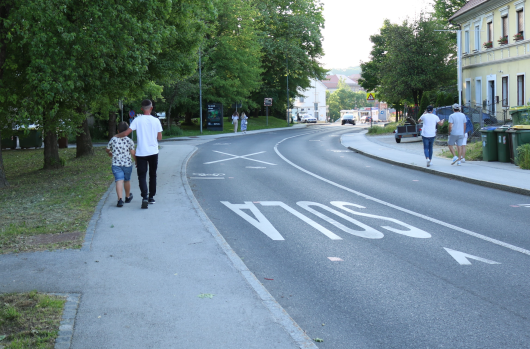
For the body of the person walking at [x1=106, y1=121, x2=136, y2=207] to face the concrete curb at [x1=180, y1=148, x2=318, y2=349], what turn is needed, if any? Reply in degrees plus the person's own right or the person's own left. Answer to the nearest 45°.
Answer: approximately 180°

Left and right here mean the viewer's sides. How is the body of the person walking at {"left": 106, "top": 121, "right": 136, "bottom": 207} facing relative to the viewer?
facing away from the viewer

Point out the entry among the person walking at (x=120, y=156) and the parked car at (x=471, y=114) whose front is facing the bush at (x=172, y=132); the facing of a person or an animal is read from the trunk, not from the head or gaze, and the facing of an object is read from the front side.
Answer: the person walking

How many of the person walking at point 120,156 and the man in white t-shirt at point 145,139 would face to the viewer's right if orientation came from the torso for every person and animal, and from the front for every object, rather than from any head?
0

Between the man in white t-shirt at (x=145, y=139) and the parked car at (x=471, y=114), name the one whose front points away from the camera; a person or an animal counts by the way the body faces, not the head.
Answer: the man in white t-shirt

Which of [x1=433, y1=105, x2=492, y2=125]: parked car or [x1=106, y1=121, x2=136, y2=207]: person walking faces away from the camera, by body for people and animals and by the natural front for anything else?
the person walking

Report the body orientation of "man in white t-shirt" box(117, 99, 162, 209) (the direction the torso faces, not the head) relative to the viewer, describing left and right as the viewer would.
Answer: facing away from the viewer
